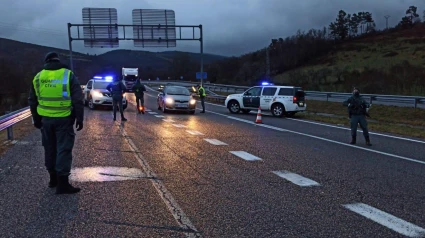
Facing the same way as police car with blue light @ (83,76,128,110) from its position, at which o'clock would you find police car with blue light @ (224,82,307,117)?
police car with blue light @ (224,82,307,117) is roughly at 11 o'clock from police car with blue light @ (83,76,128,110).

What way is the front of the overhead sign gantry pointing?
away from the camera

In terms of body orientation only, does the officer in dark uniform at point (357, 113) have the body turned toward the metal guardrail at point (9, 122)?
no

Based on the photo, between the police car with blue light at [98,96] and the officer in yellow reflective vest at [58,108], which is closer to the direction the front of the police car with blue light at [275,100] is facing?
the police car with blue light

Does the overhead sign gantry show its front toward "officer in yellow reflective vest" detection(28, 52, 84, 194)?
no

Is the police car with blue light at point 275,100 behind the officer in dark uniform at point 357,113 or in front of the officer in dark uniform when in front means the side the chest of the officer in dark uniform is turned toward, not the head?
behind

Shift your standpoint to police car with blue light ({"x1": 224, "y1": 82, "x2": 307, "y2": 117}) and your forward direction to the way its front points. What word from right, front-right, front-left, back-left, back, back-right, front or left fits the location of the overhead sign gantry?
front

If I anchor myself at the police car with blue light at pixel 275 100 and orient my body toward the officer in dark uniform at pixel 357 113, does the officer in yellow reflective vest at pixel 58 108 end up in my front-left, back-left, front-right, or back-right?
front-right

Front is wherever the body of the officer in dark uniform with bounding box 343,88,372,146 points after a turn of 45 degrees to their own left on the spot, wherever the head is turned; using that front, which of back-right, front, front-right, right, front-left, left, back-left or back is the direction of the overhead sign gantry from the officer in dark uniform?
back

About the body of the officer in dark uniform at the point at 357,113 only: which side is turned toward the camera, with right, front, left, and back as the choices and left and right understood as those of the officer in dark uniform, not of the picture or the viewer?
front

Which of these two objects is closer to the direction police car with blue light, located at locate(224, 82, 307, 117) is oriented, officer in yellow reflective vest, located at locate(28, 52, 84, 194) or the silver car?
the silver car

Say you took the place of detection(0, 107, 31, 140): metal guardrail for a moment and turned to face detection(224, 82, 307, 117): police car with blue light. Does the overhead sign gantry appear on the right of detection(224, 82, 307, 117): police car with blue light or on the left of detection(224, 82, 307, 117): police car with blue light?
left

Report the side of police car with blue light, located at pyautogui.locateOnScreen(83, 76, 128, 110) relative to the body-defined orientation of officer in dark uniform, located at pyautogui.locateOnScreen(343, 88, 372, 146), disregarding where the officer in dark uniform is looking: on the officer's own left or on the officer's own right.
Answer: on the officer's own right
